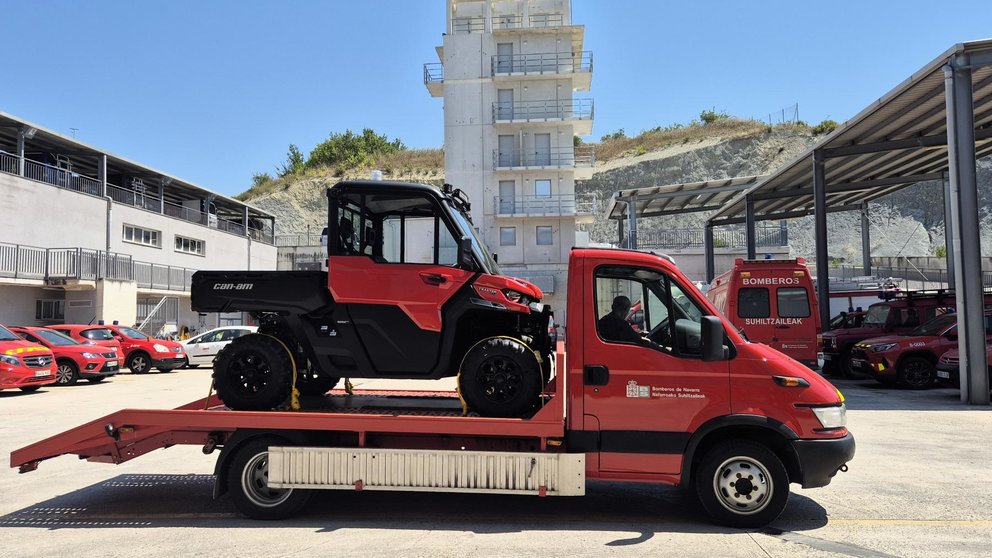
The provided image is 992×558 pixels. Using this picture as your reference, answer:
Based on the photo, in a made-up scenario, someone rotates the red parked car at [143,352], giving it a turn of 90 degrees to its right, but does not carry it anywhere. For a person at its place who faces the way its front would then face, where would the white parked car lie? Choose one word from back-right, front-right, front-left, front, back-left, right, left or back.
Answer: back

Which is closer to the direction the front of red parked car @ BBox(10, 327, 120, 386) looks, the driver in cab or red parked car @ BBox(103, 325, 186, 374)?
the driver in cab

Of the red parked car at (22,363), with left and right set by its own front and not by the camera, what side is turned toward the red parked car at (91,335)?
left

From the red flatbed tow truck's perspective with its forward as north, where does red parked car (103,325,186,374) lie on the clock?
The red parked car is roughly at 8 o'clock from the red flatbed tow truck.

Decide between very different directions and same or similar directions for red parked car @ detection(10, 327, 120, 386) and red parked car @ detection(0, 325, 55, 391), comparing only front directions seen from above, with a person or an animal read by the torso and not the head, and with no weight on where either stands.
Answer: same or similar directions

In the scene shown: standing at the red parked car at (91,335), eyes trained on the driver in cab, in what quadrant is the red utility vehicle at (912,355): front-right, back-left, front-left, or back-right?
front-left

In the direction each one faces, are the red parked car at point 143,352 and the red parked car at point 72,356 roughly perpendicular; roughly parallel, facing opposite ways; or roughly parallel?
roughly parallel

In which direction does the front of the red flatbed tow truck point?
to the viewer's right

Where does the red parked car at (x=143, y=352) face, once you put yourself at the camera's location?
facing the viewer and to the right of the viewer

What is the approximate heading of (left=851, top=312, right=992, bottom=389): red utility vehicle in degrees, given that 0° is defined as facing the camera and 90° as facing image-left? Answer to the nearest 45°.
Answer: approximately 45°

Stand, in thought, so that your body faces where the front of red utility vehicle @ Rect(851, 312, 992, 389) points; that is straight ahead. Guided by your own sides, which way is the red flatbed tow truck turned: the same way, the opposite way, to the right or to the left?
the opposite way

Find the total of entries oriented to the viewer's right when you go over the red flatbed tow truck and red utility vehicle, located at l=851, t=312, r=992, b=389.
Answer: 1
